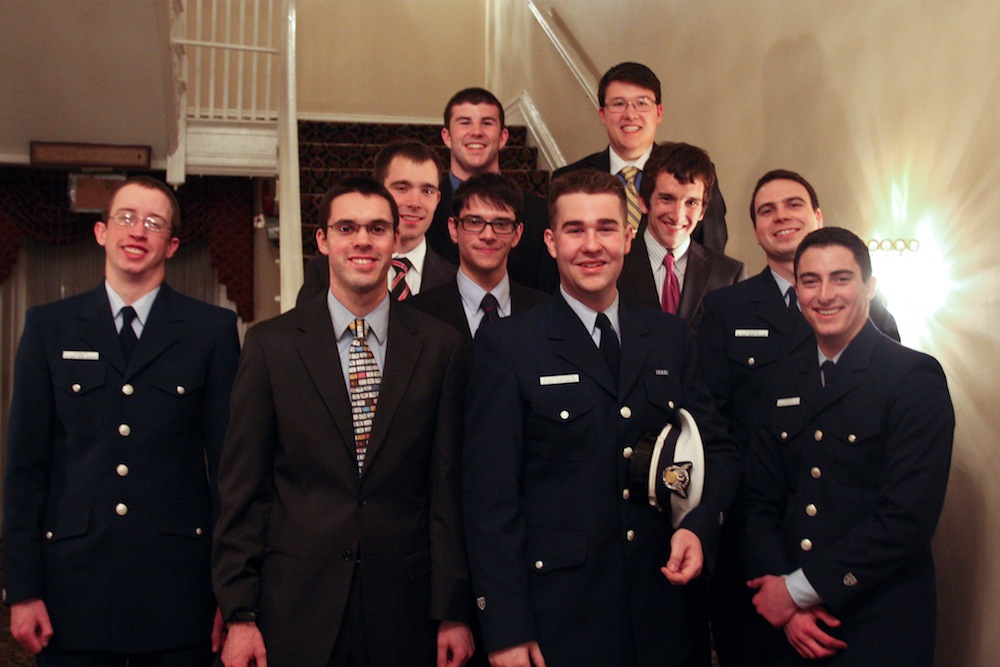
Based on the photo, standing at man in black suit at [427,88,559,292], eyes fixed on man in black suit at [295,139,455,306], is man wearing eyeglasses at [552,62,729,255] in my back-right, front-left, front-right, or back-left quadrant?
back-left

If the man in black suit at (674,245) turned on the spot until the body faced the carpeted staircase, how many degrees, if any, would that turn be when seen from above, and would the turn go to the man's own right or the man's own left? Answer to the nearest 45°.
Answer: approximately 135° to the man's own right

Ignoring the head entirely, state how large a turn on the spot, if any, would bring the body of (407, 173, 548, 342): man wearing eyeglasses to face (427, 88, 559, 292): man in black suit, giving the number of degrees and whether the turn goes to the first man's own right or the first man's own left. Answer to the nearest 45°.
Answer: approximately 180°

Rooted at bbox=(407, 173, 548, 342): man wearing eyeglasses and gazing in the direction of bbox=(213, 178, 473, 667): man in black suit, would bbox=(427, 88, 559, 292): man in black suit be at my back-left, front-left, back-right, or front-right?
back-right

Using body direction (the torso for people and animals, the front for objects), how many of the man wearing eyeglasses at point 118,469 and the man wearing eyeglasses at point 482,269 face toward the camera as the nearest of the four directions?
2

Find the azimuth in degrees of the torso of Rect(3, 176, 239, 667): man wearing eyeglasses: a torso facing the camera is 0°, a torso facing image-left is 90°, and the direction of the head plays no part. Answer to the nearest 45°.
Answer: approximately 0°
